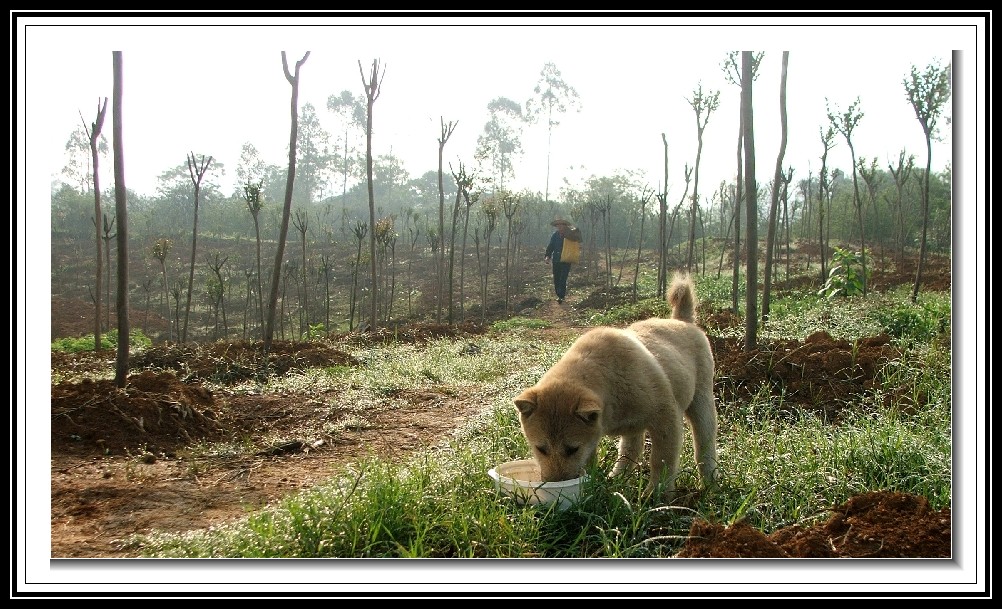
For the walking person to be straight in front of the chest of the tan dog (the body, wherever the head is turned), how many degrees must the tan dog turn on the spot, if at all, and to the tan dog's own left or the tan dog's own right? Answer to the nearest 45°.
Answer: approximately 135° to the tan dog's own right

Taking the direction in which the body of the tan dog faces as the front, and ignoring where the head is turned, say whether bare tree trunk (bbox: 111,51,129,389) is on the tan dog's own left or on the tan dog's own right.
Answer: on the tan dog's own right

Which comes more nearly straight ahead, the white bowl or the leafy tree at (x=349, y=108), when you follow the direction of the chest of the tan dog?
the white bowl

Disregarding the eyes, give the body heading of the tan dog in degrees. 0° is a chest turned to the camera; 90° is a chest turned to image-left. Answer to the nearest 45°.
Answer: approximately 45°

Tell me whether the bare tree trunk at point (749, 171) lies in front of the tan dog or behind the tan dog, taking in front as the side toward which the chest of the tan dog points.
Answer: behind

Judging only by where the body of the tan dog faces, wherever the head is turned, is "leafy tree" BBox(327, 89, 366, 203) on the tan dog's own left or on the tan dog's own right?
on the tan dog's own right
